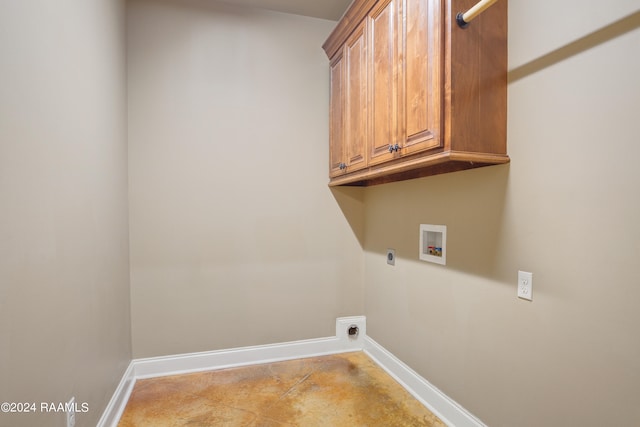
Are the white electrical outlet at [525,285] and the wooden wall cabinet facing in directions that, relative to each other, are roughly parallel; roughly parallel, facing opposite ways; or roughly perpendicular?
roughly parallel

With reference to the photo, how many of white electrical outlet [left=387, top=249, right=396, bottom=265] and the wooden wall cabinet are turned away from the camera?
0

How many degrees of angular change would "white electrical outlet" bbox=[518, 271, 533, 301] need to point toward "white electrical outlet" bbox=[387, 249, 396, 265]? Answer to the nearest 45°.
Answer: approximately 90° to its right

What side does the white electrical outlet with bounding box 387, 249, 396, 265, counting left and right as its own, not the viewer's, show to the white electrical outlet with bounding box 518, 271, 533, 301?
left

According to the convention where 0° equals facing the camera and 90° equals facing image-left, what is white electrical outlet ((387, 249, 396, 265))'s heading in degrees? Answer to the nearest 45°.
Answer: approximately 45°

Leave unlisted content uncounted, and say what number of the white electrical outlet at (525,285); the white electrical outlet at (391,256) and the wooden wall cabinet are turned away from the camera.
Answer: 0

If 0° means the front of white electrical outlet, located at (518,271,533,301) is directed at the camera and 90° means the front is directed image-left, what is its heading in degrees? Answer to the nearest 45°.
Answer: approximately 45°
